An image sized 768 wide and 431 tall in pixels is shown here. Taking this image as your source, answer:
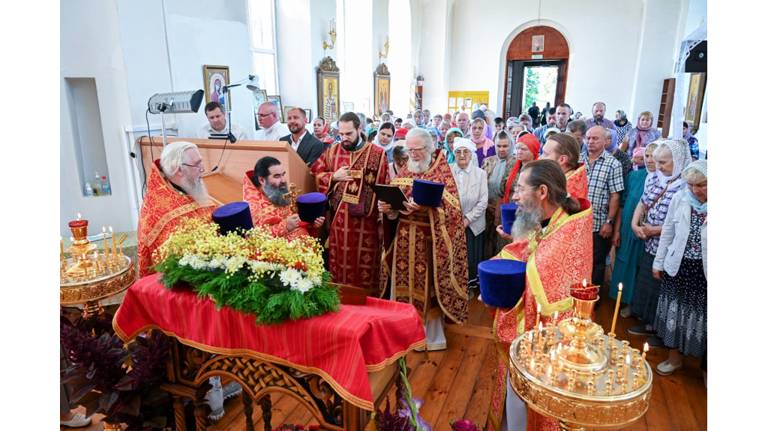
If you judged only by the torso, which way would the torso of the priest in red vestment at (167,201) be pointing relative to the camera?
to the viewer's right

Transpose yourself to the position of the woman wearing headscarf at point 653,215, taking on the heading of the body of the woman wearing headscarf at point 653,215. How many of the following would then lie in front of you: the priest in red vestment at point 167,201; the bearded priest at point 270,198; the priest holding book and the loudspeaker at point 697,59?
3

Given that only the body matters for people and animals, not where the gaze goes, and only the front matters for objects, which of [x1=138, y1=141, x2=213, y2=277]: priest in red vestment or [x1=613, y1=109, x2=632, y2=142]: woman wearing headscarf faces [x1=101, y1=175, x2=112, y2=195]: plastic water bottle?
the woman wearing headscarf

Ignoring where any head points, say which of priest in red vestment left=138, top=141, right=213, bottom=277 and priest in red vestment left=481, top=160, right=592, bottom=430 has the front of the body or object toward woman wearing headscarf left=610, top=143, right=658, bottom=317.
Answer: priest in red vestment left=138, top=141, right=213, bottom=277

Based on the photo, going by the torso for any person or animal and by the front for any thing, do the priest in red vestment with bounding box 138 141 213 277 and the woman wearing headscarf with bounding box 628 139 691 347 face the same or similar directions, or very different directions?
very different directions

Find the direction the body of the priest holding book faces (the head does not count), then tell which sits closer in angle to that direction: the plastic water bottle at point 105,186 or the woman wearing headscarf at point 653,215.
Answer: the plastic water bottle

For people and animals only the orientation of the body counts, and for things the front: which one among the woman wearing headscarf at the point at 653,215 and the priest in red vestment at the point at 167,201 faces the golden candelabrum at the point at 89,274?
the woman wearing headscarf

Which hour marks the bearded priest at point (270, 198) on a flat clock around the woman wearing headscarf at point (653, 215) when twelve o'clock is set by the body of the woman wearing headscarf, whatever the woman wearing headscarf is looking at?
The bearded priest is roughly at 12 o'clock from the woman wearing headscarf.

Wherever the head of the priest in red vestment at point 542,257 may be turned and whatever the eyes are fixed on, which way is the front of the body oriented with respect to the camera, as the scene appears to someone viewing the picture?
to the viewer's left

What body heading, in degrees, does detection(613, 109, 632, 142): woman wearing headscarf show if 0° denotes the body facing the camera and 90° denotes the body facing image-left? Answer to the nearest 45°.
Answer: approximately 45°

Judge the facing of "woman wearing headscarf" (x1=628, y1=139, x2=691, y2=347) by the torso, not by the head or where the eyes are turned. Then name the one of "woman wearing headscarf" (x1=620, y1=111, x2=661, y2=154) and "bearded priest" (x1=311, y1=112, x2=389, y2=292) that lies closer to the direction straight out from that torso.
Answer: the bearded priest

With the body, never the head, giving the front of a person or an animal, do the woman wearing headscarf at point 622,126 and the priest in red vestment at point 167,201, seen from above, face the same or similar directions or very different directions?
very different directions

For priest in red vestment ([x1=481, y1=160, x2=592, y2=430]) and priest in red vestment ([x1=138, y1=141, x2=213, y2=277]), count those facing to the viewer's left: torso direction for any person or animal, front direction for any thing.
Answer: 1

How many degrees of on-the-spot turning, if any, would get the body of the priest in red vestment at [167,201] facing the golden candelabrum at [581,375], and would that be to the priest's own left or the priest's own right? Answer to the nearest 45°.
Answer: approximately 45° to the priest's own right

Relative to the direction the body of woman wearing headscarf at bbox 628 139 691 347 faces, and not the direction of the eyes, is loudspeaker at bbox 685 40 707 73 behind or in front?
behind

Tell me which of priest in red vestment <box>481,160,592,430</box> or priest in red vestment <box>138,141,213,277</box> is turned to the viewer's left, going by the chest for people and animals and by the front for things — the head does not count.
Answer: priest in red vestment <box>481,160,592,430</box>

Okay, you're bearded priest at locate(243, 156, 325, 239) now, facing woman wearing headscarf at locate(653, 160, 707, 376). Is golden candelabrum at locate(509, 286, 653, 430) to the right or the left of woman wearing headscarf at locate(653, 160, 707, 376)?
right
